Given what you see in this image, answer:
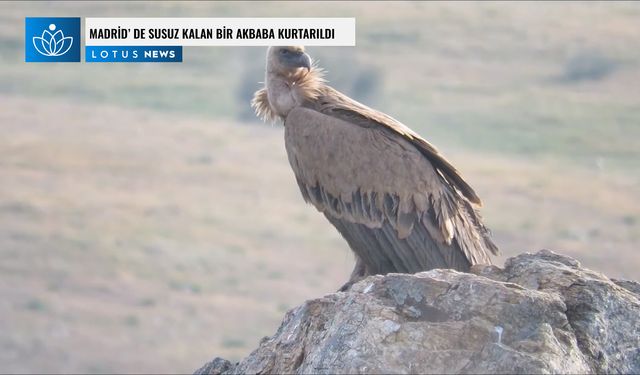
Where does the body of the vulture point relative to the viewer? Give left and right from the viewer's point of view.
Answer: facing to the left of the viewer
